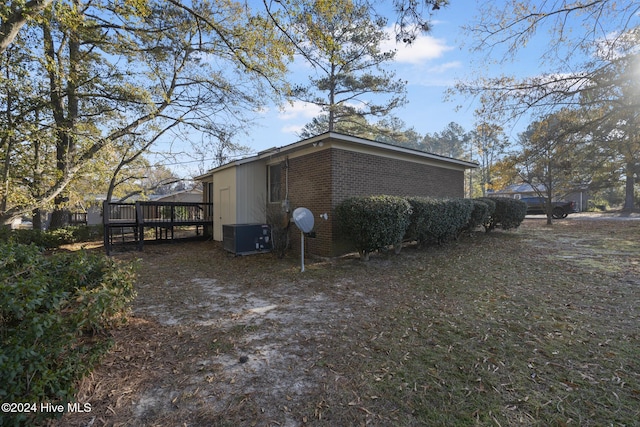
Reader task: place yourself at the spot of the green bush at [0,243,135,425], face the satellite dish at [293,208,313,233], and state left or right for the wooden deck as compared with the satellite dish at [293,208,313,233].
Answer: left

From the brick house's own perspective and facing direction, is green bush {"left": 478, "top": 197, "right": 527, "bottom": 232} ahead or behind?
ahead

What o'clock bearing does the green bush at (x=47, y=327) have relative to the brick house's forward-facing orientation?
The green bush is roughly at 5 o'clock from the brick house.

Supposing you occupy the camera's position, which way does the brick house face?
facing away from the viewer and to the right of the viewer

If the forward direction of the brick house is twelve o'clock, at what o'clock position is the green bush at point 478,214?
The green bush is roughly at 1 o'clock from the brick house.

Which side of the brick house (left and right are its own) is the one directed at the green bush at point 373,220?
right

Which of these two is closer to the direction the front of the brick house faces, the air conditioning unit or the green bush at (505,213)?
the green bush
